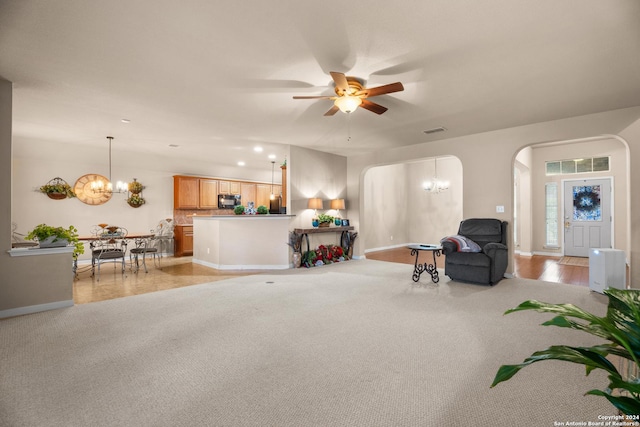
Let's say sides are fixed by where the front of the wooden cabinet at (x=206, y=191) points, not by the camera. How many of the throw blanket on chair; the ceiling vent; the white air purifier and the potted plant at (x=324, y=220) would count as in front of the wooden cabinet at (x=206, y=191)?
4

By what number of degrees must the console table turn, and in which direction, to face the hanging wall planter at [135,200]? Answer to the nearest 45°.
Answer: approximately 135° to its right

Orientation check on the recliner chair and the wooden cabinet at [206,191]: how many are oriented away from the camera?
0

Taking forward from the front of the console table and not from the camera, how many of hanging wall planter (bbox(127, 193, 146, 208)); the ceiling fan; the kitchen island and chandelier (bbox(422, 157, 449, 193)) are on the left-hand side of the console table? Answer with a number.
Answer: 1

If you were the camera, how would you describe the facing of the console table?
facing the viewer and to the right of the viewer

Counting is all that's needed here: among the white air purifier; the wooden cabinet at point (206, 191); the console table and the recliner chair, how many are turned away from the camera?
0

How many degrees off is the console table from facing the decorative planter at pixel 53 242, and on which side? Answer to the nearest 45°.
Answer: approximately 90° to its right

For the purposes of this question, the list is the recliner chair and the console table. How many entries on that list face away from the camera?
0

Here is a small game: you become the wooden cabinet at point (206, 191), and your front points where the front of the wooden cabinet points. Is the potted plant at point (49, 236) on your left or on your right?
on your right

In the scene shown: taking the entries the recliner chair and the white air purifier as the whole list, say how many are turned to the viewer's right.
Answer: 0

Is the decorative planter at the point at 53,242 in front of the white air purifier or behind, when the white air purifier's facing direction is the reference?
in front

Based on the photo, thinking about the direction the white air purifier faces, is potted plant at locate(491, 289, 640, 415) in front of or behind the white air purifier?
in front

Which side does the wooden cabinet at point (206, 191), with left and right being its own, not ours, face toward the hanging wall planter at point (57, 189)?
right

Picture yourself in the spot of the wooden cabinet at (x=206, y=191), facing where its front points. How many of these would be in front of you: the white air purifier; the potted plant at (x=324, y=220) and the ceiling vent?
3

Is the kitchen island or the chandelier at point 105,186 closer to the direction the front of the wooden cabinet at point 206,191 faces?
the kitchen island
